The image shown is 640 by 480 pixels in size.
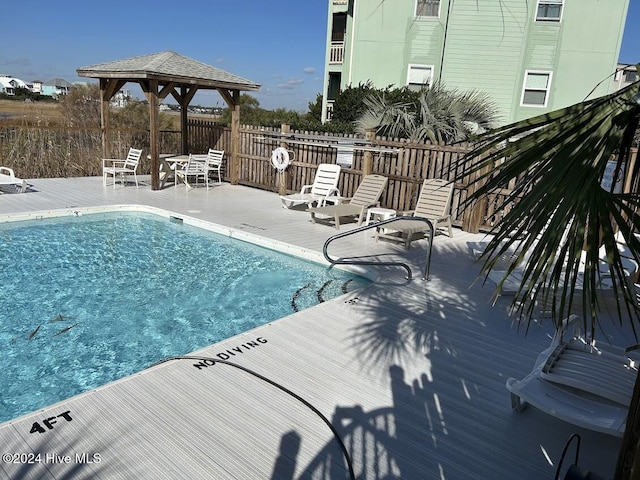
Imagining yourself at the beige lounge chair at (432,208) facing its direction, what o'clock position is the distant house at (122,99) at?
The distant house is roughly at 3 o'clock from the beige lounge chair.

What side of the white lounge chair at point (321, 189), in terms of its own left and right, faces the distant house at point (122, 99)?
right

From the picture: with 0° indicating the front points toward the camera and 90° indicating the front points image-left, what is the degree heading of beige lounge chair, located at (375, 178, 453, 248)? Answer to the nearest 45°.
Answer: approximately 45°

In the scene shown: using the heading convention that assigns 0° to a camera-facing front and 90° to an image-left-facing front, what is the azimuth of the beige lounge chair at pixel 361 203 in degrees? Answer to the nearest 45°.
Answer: approximately 45°

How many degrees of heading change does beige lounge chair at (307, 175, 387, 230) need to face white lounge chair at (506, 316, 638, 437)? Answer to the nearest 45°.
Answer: approximately 45° to its left

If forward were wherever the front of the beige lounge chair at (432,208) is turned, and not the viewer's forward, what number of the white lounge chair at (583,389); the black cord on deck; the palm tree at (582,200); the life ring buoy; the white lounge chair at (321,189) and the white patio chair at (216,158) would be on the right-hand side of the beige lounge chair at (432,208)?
3

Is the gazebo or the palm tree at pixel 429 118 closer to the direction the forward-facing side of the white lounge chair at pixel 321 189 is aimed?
the gazebo
